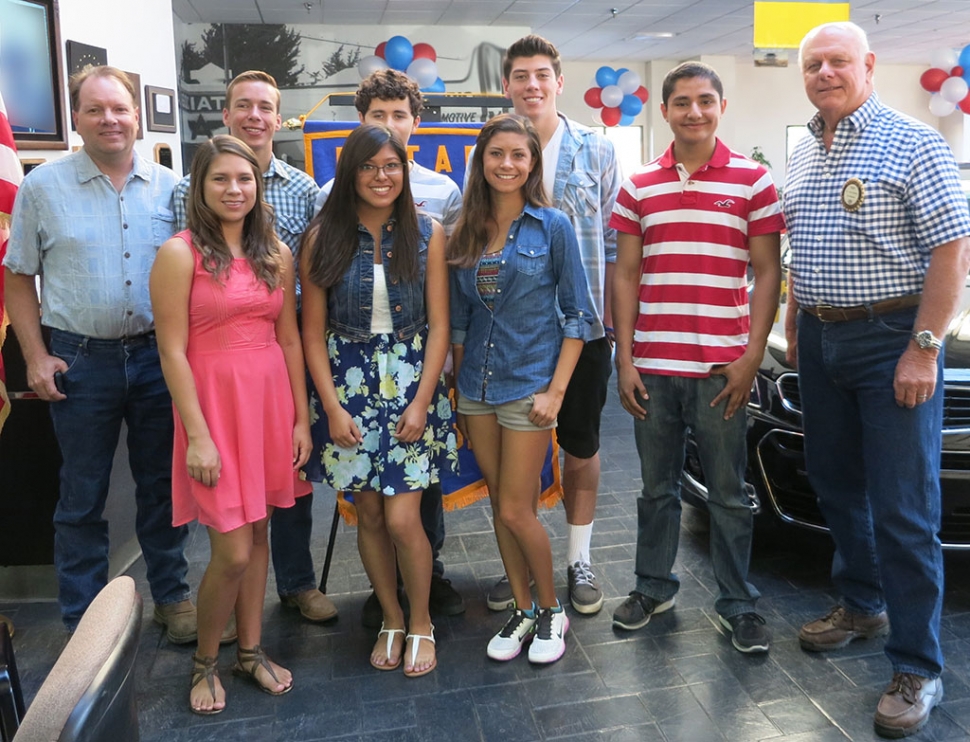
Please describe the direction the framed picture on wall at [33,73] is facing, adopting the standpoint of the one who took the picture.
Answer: facing the viewer and to the right of the viewer

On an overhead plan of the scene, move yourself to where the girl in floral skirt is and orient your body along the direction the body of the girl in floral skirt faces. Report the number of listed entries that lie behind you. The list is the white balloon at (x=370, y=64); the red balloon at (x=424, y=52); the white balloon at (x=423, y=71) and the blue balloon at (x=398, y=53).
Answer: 4

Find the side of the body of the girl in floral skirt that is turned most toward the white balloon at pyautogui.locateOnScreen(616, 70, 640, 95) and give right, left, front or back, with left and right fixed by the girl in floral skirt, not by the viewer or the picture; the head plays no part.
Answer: back

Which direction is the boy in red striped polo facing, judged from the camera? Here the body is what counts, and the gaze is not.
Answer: toward the camera

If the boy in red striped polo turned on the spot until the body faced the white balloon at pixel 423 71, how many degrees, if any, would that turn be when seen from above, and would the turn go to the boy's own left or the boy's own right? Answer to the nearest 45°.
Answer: approximately 135° to the boy's own right

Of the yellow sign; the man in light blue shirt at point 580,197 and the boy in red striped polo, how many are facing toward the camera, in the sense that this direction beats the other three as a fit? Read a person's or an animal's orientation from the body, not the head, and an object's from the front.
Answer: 3

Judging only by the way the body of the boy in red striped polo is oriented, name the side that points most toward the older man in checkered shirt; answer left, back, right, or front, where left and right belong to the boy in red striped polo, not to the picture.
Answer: left

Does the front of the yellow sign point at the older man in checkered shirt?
yes

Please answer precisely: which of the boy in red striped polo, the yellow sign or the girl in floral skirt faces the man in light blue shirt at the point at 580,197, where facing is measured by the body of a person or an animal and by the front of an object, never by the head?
the yellow sign

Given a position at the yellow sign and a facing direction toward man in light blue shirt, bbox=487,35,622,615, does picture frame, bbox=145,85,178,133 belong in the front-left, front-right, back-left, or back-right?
front-right

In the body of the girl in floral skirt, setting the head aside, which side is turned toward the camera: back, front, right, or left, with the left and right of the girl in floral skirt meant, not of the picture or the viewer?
front

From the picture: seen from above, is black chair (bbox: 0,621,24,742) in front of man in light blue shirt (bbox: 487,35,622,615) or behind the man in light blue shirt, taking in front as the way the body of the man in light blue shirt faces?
in front

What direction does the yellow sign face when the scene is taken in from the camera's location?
facing the viewer

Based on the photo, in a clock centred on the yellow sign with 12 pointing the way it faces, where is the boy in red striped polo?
The boy in red striped polo is roughly at 12 o'clock from the yellow sign.

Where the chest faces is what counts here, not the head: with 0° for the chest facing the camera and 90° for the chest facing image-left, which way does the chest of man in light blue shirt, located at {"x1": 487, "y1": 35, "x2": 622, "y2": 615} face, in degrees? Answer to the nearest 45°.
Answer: approximately 0°

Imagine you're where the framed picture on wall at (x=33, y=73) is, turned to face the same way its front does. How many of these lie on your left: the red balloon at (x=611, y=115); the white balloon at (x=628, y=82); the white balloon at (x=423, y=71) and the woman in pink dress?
3

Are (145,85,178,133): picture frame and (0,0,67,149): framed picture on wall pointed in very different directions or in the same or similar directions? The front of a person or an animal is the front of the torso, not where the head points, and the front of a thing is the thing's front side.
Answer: same or similar directions

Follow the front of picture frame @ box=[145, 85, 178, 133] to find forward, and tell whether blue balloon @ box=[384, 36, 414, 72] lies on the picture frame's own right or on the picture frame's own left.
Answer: on the picture frame's own left
